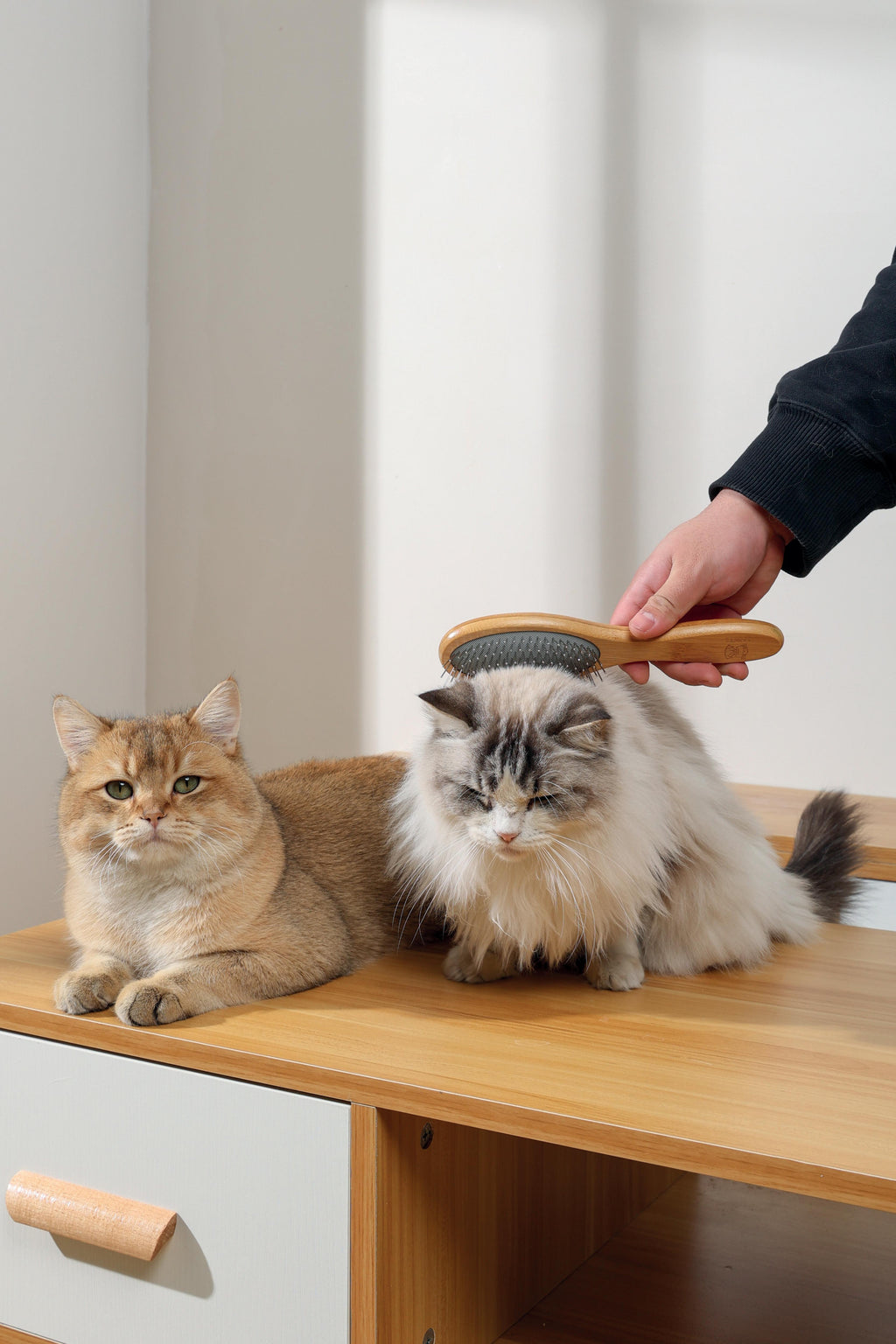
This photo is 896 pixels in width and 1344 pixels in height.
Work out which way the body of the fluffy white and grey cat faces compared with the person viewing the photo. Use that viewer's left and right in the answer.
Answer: facing the viewer and to the left of the viewer
